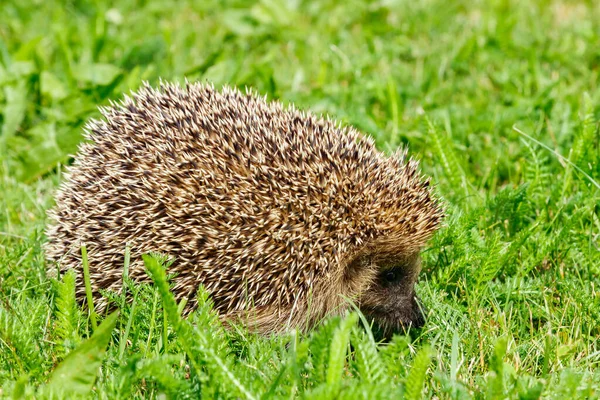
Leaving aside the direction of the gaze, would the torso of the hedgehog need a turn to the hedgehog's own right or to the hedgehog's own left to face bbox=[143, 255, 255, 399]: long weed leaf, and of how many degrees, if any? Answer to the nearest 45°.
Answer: approximately 90° to the hedgehog's own right

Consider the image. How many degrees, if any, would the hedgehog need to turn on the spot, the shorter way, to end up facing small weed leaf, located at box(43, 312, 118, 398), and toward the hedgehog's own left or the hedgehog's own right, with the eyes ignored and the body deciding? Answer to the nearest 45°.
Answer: approximately 135° to the hedgehog's own right

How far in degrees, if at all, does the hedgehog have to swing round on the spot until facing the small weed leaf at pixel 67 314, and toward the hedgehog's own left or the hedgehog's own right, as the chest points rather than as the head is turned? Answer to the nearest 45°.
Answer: approximately 135° to the hedgehog's own right

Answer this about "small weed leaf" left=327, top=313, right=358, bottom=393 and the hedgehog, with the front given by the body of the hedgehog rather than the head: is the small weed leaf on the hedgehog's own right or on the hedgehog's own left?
on the hedgehog's own right

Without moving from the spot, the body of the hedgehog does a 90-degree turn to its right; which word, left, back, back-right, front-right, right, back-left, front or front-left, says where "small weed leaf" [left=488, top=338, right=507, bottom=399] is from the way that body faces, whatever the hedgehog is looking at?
front-left

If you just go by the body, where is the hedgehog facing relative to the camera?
to the viewer's right
